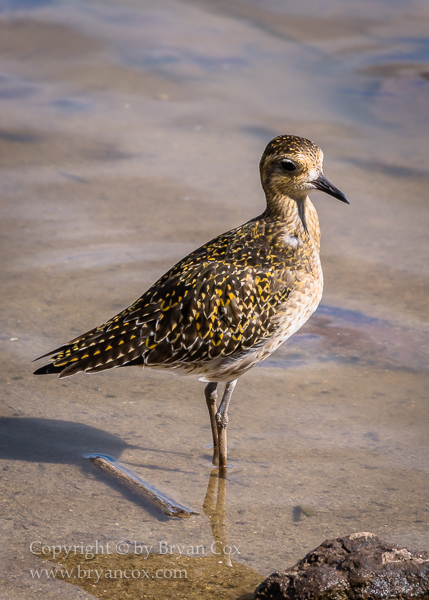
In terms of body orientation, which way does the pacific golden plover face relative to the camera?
to the viewer's right

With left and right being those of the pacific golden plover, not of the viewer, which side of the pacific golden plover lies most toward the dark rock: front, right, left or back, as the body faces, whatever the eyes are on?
right
